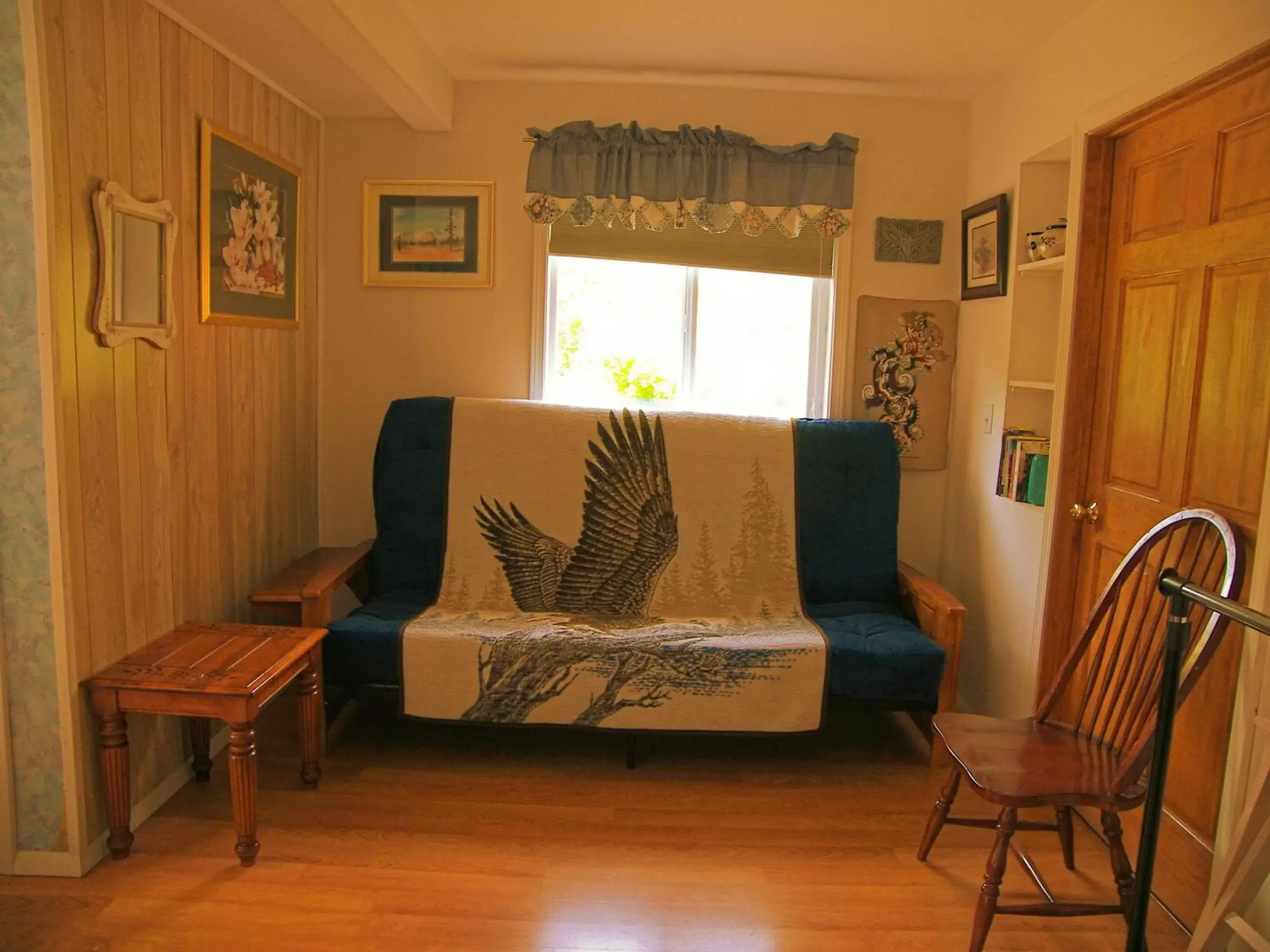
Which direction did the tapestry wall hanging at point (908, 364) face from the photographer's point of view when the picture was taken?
facing the viewer

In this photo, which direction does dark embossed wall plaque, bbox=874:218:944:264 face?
toward the camera

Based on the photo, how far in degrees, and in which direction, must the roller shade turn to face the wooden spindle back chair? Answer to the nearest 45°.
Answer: approximately 45° to its left

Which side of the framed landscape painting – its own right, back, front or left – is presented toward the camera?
front

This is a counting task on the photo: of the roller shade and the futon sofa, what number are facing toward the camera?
2

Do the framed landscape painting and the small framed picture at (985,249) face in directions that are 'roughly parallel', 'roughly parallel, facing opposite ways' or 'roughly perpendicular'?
roughly perpendicular

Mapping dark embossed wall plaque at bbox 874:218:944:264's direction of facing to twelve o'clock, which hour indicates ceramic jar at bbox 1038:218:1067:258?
The ceramic jar is roughly at 11 o'clock from the dark embossed wall plaque.

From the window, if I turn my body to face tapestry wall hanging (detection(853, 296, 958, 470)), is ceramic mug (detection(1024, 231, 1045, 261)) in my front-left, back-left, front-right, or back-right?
front-right

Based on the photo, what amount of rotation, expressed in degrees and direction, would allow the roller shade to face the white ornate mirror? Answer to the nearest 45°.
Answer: approximately 45° to its right

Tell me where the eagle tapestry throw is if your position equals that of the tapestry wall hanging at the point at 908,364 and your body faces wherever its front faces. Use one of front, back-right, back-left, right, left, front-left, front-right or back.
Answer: front-right

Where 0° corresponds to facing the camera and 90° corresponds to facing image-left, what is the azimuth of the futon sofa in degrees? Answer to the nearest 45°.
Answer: approximately 0°

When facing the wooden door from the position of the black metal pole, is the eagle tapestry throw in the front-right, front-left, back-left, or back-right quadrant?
front-left

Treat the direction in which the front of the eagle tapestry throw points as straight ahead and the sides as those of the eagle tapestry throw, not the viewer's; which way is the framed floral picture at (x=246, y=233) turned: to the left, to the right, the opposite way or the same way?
to the left

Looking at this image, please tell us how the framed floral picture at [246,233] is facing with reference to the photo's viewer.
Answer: facing the viewer and to the right of the viewer

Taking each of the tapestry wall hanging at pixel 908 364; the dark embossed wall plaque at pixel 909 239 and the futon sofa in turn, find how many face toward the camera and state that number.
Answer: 3

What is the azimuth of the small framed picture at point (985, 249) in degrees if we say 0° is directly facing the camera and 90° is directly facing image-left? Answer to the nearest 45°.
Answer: approximately 45°
